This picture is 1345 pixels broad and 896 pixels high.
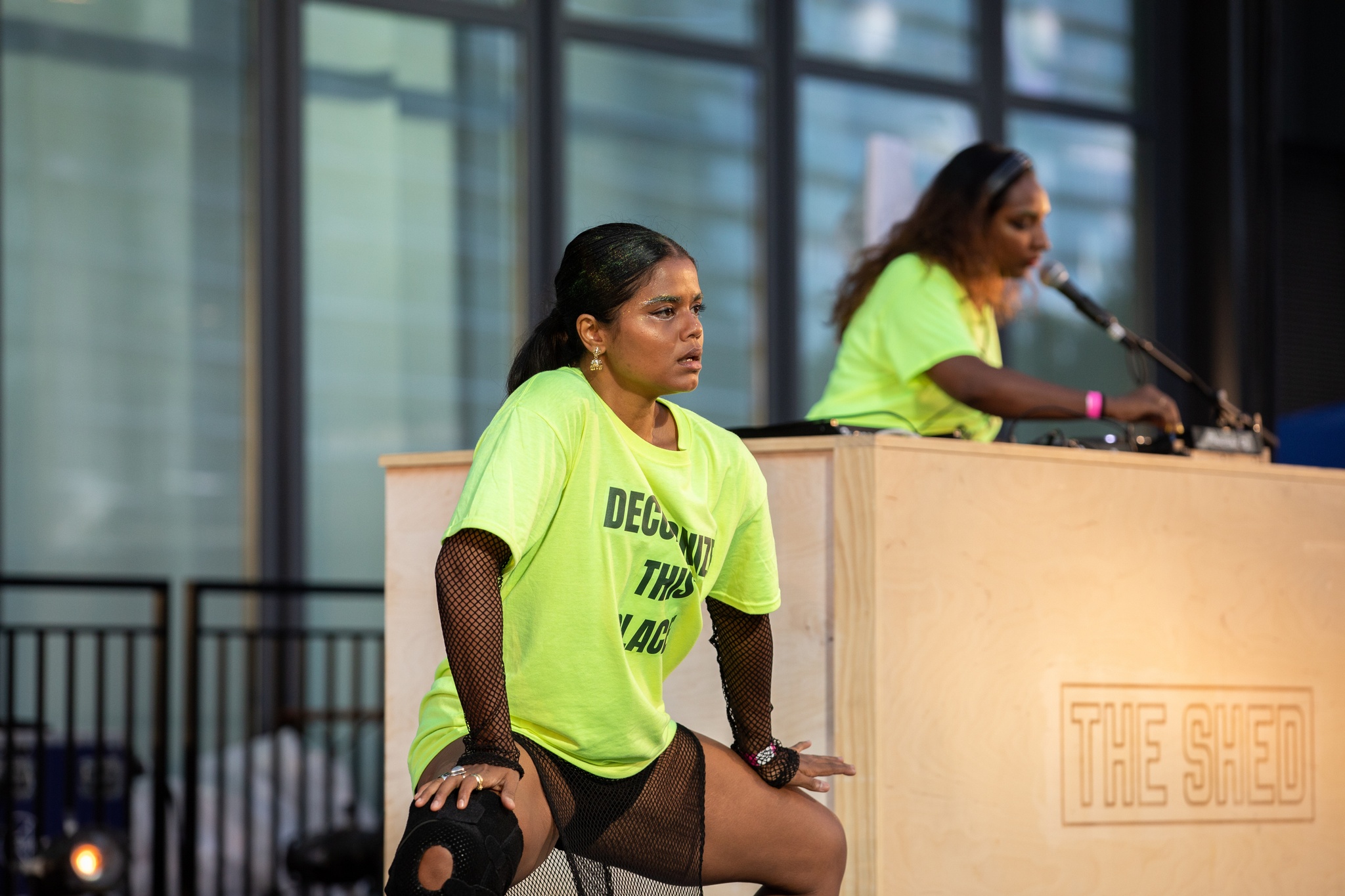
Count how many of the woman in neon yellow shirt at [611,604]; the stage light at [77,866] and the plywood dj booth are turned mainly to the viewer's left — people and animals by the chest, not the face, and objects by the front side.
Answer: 0

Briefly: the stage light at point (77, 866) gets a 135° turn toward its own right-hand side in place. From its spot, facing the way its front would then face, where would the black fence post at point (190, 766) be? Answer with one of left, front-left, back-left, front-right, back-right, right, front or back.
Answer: back-right

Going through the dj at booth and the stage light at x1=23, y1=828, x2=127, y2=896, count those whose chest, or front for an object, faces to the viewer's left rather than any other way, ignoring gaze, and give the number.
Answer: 0

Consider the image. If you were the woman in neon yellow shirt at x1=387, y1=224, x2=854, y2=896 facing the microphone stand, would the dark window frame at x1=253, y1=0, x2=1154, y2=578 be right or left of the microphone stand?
left

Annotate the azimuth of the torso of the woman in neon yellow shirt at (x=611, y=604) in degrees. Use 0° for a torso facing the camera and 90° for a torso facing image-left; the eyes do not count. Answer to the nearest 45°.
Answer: approximately 315°

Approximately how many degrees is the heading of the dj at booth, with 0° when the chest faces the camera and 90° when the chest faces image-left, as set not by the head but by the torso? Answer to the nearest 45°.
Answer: approximately 270°

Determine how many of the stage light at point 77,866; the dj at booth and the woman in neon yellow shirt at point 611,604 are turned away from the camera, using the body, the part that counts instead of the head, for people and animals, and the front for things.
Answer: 0

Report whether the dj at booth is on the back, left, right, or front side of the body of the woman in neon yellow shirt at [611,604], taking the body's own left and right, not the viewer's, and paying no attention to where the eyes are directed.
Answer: left
